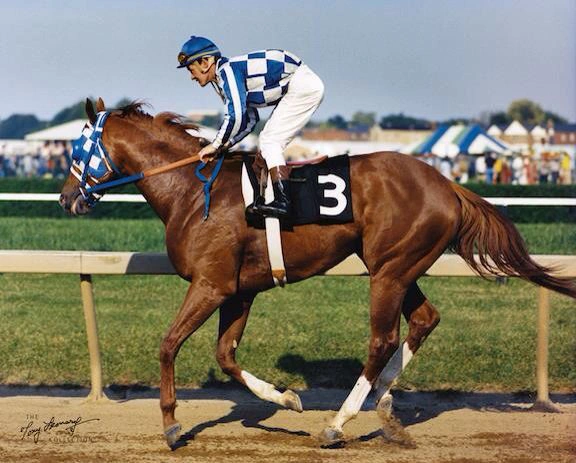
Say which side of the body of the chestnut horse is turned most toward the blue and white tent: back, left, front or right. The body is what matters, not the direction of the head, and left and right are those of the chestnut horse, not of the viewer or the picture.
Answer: right

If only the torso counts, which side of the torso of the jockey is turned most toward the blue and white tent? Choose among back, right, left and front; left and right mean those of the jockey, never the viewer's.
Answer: right

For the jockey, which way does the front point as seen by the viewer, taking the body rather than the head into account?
to the viewer's left

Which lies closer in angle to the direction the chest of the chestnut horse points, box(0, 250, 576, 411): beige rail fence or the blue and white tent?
the beige rail fence

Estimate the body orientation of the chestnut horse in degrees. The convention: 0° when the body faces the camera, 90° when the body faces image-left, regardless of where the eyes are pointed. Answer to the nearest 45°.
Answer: approximately 90°
